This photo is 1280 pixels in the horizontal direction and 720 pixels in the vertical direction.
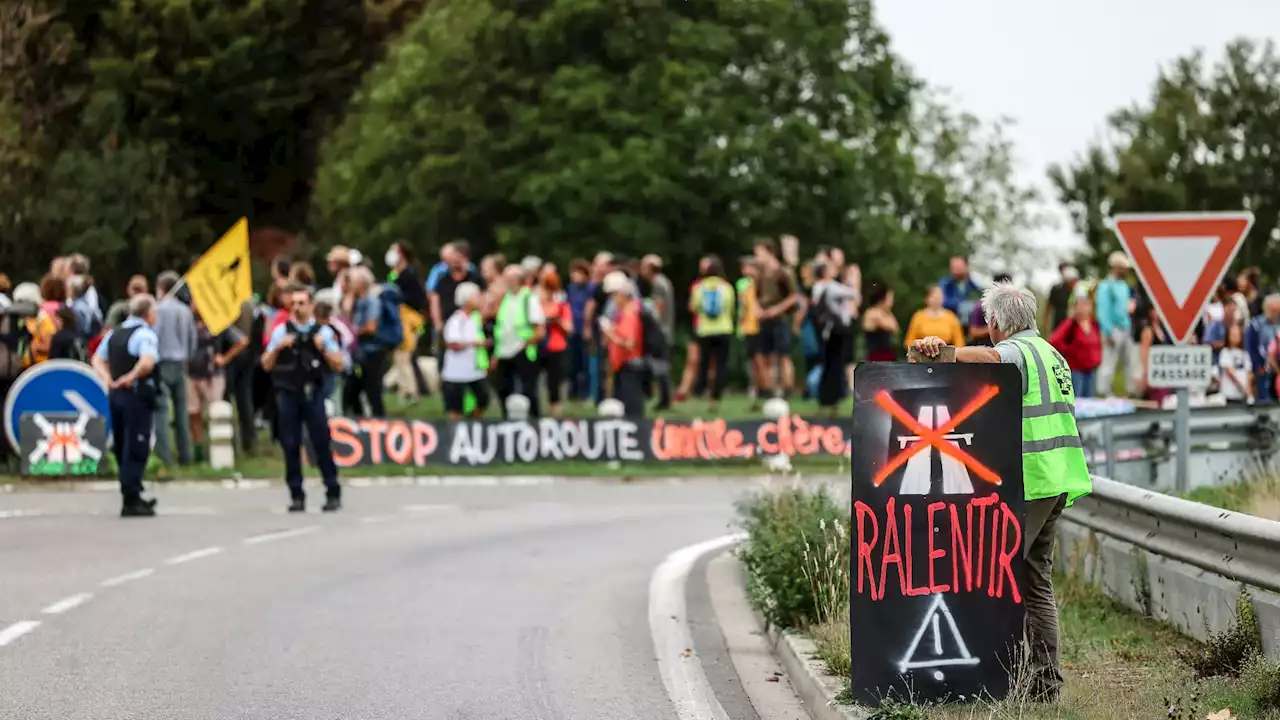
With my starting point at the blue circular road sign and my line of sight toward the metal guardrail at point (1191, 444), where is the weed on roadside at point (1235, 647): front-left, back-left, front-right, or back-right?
front-right

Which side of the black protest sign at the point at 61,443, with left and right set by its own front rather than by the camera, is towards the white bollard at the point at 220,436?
left

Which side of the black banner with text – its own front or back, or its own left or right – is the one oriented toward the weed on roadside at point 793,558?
front

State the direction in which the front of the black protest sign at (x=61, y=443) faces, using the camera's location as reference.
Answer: facing the viewer

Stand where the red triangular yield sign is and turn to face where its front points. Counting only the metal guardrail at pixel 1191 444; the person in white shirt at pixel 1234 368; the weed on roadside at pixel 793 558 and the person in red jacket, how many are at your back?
3

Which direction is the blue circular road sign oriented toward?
toward the camera

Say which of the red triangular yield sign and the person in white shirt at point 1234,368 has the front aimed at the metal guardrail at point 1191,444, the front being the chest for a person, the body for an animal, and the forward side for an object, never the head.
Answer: the person in white shirt

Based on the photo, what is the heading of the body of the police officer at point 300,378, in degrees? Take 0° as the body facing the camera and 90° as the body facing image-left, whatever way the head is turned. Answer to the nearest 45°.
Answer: approximately 0°

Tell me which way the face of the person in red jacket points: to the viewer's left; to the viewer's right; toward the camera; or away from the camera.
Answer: toward the camera

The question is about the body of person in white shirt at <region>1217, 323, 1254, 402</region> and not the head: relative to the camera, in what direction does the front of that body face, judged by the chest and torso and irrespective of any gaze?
toward the camera

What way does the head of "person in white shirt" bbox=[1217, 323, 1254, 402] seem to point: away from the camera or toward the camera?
toward the camera

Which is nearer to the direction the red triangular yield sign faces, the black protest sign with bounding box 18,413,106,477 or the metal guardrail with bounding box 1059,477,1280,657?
the metal guardrail
